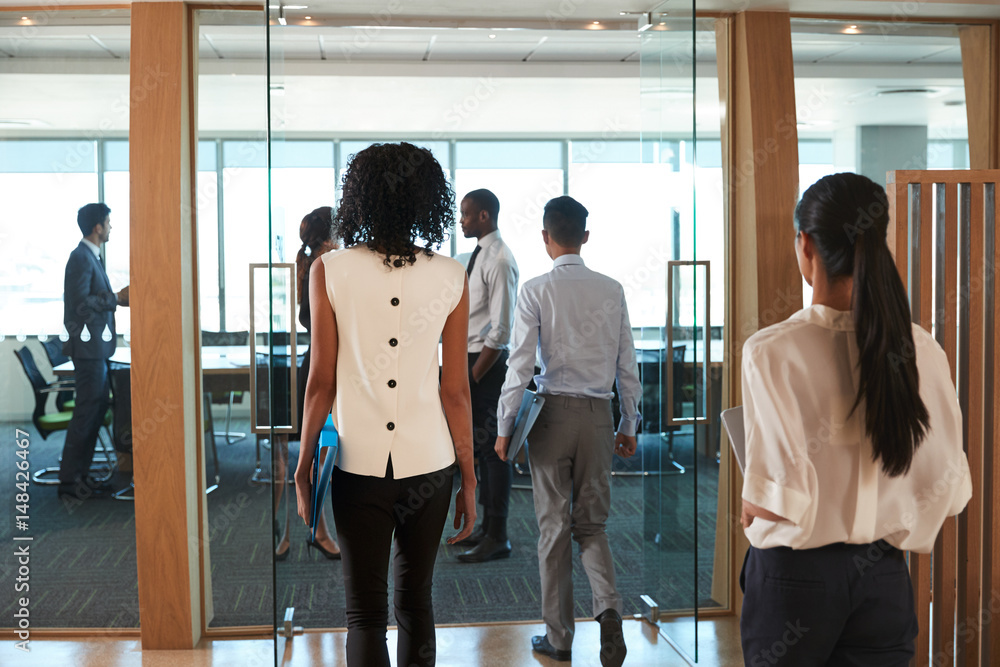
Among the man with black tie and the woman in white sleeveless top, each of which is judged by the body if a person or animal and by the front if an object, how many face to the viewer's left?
1

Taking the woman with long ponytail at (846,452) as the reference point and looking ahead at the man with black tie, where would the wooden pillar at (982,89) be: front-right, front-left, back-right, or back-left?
front-right

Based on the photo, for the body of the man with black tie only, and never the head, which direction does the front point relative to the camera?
to the viewer's left

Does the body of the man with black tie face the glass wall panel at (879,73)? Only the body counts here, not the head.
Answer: no

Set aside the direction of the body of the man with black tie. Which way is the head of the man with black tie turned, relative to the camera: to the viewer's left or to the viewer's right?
to the viewer's left

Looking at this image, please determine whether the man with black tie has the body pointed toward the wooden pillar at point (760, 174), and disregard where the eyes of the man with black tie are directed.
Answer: no

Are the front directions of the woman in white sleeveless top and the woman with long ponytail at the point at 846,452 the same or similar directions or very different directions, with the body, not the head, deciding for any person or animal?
same or similar directions

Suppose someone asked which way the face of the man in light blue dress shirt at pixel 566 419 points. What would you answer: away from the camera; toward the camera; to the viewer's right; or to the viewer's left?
away from the camera

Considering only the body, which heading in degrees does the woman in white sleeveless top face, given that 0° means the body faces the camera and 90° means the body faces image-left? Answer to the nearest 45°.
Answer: approximately 180°

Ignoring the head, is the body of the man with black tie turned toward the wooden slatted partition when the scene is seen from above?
no

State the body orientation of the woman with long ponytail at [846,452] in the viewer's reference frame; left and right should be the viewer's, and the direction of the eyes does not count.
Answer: facing away from the viewer and to the left of the viewer

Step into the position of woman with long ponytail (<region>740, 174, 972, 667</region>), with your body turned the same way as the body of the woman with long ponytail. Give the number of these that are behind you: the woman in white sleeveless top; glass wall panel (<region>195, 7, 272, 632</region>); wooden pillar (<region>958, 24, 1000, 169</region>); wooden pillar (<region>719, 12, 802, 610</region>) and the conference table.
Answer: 0
